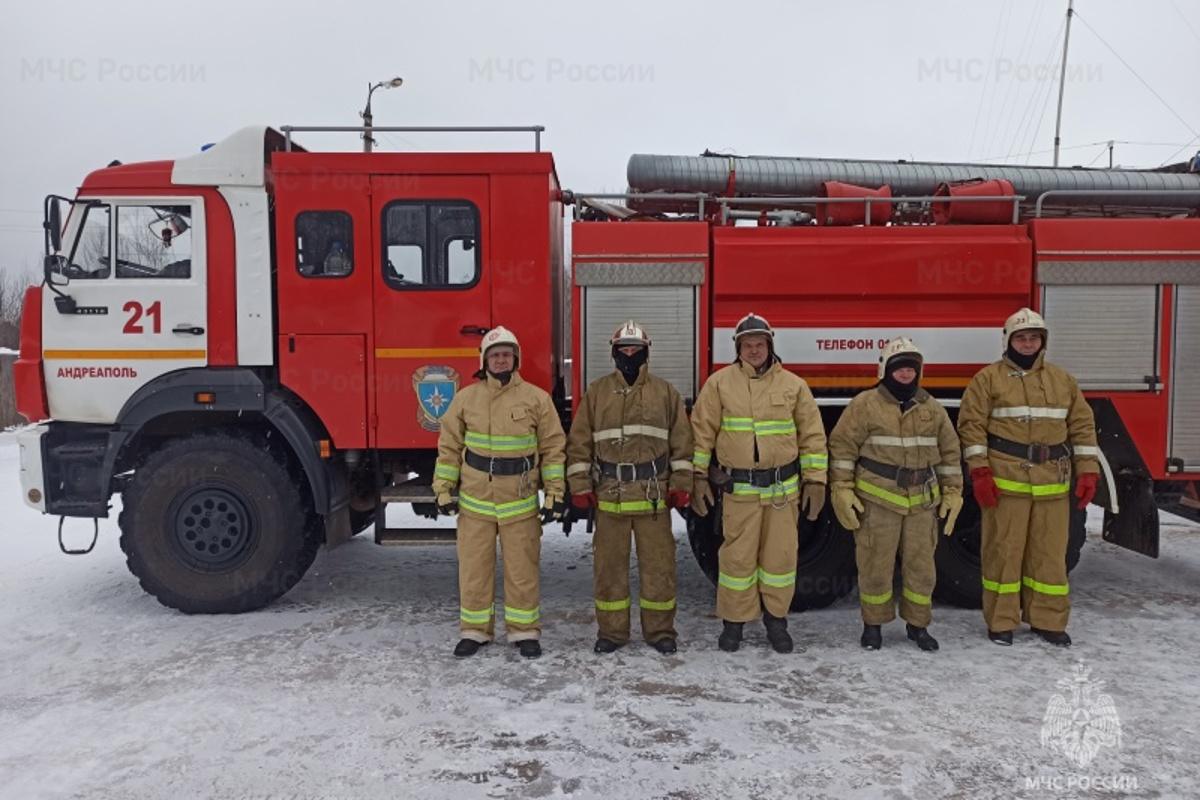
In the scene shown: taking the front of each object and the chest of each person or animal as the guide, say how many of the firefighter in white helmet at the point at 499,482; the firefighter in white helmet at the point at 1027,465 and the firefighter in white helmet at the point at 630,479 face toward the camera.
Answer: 3

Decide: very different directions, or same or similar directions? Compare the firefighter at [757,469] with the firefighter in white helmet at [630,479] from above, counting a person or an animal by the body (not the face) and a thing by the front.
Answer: same or similar directions

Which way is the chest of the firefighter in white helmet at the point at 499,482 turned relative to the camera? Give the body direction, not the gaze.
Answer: toward the camera

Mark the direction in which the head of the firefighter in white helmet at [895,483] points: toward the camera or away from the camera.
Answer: toward the camera

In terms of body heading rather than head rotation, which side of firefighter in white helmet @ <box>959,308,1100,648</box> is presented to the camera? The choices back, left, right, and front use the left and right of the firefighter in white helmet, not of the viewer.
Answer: front

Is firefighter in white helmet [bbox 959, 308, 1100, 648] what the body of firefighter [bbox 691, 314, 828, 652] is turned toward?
no

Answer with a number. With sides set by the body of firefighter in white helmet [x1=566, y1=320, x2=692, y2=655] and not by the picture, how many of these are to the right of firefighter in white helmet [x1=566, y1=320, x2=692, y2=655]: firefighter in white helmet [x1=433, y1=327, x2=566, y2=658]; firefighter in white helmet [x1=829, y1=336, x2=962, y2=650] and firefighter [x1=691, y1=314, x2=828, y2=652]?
1

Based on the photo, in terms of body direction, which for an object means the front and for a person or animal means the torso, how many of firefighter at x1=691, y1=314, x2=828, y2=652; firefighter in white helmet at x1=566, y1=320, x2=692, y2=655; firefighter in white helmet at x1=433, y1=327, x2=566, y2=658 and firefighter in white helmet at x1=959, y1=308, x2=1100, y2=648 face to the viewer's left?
0

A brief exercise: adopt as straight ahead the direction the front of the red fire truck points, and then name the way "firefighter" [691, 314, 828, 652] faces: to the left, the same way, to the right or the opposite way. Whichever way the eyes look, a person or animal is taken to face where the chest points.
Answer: to the left

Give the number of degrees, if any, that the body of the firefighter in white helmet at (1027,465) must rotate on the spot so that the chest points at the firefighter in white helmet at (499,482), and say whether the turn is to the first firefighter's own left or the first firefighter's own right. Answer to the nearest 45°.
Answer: approximately 45° to the first firefighter's own right

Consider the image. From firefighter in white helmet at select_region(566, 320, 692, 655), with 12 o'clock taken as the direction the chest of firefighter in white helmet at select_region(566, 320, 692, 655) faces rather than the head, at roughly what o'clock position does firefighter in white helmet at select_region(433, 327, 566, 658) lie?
firefighter in white helmet at select_region(433, 327, 566, 658) is roughly at 3 o'clock from firefighter in white helmet at select_region(566, 320, 692, 655).

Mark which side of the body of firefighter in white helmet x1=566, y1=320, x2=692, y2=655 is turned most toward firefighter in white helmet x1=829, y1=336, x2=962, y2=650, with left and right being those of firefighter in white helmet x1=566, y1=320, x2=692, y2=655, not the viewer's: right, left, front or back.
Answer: left

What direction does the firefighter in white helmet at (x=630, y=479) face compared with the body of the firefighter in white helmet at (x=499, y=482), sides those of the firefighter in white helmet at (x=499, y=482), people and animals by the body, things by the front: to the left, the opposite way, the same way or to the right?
the same way

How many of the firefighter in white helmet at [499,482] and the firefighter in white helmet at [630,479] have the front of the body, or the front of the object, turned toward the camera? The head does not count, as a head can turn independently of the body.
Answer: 2

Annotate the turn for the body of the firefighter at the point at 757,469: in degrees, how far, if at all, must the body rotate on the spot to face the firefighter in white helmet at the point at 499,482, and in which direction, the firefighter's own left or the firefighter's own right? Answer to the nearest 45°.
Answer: approximately 90° to the firefighter's own right

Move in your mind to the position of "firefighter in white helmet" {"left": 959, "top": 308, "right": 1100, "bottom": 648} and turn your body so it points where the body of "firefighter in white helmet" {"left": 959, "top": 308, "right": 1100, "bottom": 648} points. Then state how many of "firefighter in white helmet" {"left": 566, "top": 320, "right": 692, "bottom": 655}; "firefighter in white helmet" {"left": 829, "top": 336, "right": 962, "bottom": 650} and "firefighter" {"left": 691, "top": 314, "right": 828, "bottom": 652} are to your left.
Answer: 0

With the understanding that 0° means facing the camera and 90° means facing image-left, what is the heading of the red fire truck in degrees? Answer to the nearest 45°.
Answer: approximately 90°
